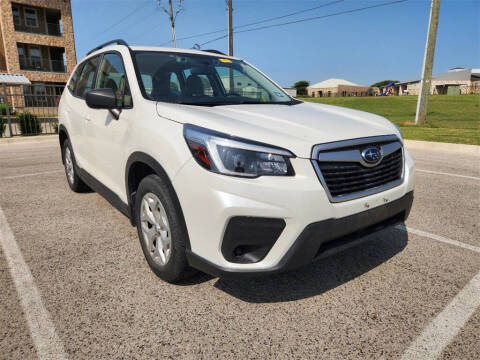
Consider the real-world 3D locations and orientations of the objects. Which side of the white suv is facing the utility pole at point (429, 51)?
left

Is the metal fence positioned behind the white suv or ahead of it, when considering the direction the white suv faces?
behind

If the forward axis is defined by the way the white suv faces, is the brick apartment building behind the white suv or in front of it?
behind

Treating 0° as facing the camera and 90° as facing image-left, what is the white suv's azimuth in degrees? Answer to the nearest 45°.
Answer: approximately 315°

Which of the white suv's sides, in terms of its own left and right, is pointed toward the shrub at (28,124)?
back
